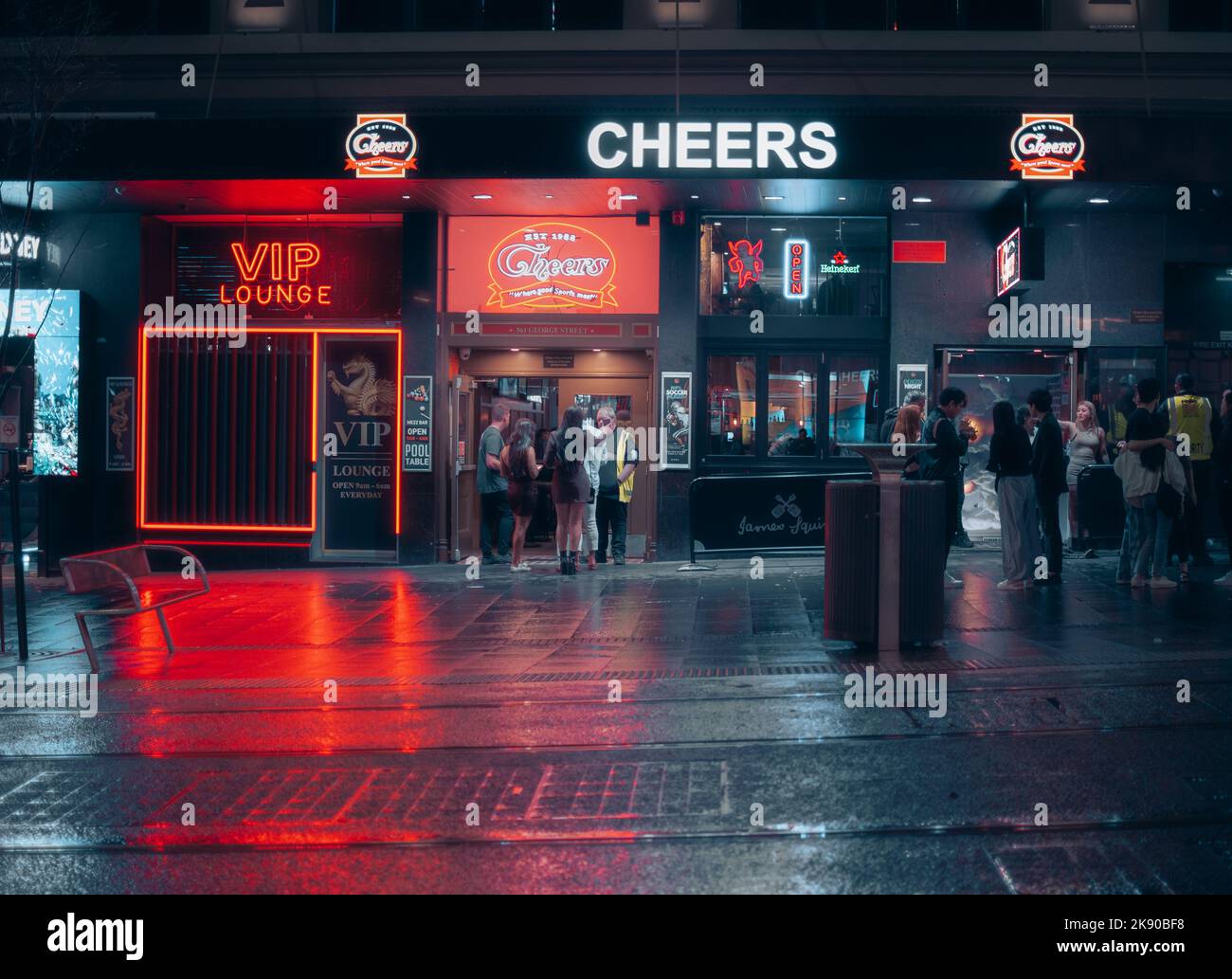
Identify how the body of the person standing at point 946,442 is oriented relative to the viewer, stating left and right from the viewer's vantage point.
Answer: facing to the right of the viewer

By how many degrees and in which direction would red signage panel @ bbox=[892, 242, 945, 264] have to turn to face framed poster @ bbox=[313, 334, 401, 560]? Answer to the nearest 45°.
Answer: approximately 90° to its right

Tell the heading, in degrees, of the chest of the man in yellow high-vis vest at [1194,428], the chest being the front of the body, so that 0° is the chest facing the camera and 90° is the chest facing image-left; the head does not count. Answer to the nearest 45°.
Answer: approximately 180°

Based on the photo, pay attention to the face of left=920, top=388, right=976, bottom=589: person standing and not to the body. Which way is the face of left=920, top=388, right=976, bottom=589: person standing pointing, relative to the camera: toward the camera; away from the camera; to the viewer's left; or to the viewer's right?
to the viewer's right

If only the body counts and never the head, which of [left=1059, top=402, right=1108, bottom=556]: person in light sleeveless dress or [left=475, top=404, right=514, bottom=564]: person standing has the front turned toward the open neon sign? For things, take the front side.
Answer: the person standing

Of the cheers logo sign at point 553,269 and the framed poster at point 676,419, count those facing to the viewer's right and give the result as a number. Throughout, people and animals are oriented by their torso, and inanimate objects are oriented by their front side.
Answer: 0

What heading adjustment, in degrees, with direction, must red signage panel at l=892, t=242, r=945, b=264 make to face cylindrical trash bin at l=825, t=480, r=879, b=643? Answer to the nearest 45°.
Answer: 0° — it already faces it

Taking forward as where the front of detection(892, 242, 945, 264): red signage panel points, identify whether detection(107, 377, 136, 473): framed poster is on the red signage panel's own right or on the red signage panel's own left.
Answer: on the red signage panel's own right

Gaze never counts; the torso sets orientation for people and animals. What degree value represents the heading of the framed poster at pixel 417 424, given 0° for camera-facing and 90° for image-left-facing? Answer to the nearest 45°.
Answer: approximately 0°
